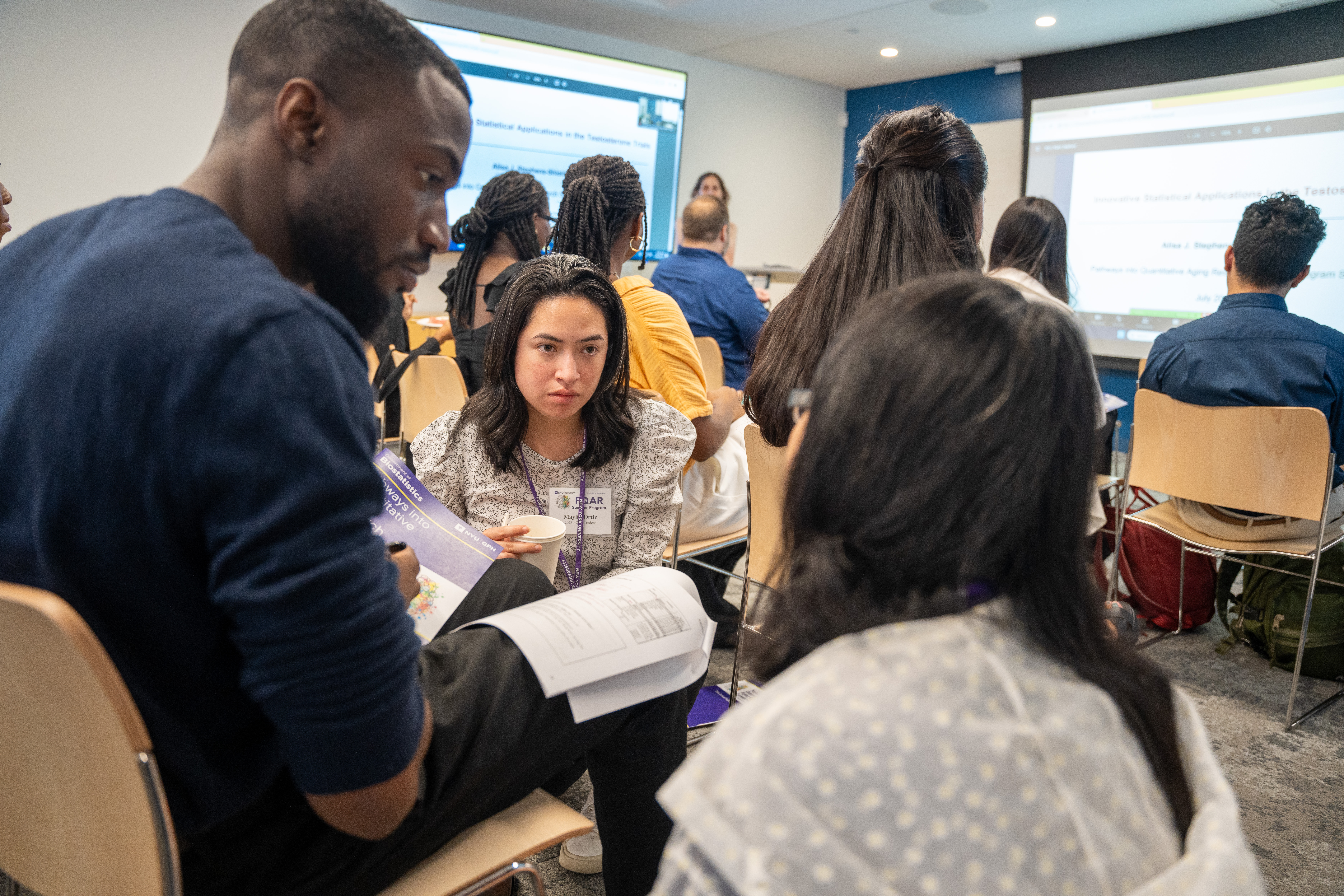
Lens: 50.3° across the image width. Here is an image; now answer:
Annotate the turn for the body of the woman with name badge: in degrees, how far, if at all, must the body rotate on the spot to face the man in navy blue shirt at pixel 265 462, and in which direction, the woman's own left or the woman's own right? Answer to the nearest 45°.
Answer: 0° — they already face them

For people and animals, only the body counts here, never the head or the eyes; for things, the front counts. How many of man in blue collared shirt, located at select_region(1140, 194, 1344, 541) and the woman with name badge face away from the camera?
1

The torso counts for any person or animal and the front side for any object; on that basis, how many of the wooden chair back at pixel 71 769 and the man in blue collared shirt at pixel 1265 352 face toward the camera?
0

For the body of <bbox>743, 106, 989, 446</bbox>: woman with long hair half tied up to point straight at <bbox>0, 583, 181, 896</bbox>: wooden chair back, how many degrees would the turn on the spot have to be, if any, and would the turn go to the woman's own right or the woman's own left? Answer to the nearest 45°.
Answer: approximately 180°

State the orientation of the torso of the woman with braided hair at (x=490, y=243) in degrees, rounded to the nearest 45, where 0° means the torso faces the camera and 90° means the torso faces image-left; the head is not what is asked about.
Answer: approximately 225°

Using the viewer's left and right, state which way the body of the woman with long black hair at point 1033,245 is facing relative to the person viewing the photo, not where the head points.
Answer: facing away from the viewer and to the right of the viewer

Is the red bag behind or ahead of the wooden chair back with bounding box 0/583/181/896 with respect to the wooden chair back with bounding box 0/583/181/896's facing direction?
ahead

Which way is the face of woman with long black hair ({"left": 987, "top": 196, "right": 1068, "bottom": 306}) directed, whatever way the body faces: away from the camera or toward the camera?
away from the camera

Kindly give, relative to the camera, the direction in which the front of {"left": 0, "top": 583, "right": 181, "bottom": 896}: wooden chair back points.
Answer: facing away from the viewer and to the right of the viewer

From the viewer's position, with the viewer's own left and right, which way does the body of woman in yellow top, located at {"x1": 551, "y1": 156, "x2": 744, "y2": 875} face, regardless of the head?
facing away from the viewer and to the right of the viewer

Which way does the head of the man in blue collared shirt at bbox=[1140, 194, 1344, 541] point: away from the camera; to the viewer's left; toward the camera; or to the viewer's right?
away from the camera

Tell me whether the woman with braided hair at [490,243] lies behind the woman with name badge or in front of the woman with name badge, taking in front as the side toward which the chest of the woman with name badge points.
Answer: behind

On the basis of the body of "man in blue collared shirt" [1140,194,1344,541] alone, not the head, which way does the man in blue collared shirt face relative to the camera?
away from the camera
